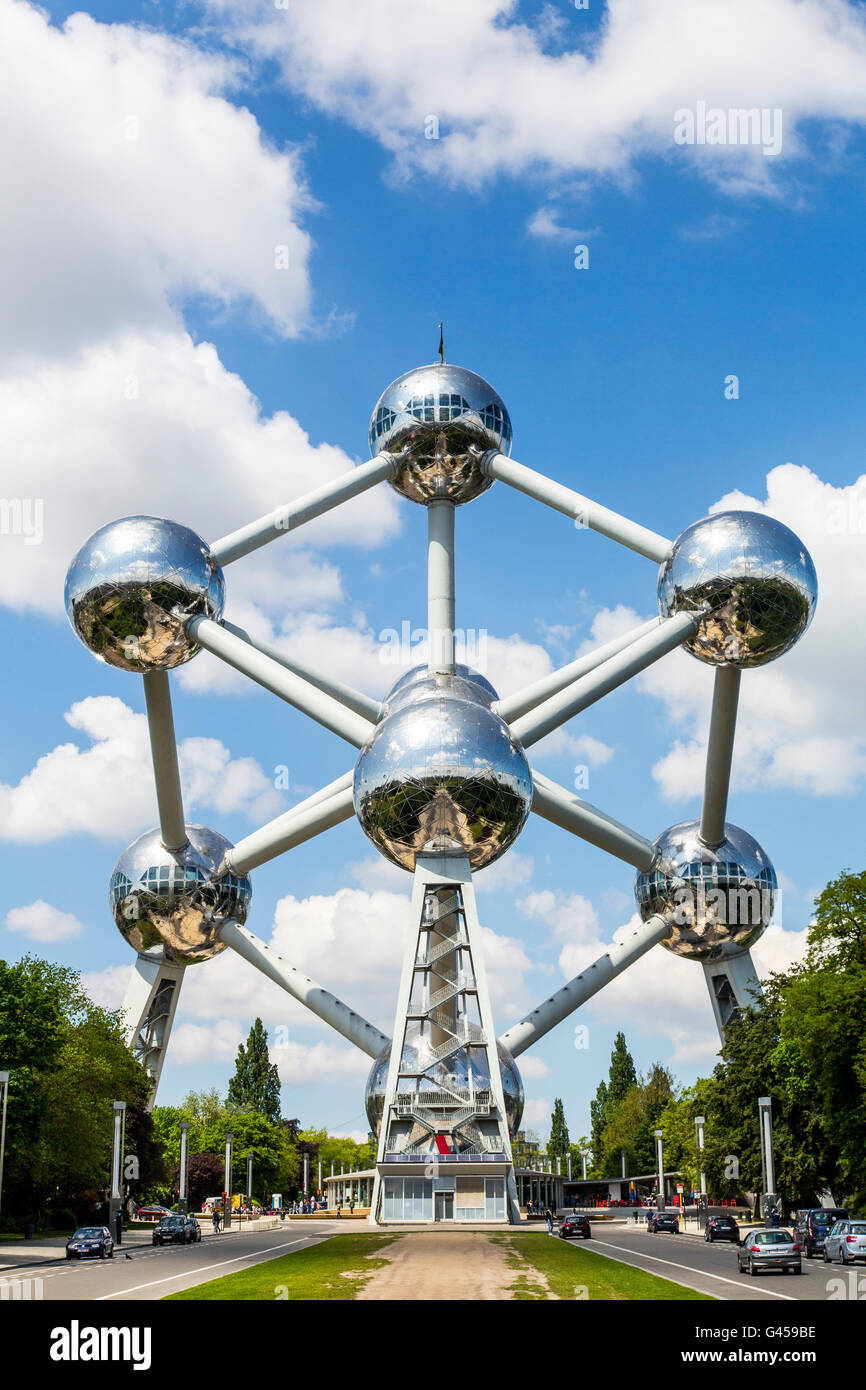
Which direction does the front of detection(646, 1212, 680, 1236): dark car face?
away from the camera

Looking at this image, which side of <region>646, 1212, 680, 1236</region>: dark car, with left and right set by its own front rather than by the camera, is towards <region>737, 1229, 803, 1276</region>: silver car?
back

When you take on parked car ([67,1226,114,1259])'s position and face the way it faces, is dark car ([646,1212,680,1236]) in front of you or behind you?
behind

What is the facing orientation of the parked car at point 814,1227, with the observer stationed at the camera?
facing away from the viewer and to the left of the viewer

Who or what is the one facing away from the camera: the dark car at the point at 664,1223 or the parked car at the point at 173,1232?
the dark car

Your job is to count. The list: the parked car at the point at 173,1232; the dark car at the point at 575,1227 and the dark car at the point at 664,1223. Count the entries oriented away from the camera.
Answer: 2

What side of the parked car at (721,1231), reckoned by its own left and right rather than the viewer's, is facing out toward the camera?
back

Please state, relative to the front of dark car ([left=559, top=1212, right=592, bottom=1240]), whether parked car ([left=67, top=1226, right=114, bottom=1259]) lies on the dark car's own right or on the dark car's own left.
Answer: on the dark car's own left

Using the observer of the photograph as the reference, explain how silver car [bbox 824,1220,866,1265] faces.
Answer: facing away from the viewer and to the left of the viewer

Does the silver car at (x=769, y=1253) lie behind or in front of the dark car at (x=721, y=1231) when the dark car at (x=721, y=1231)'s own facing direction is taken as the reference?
behind

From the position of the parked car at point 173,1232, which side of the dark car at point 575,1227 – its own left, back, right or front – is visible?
left

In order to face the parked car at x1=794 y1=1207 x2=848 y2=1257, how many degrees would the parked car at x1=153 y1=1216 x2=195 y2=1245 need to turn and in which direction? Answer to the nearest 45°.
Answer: approximately 90° to its left

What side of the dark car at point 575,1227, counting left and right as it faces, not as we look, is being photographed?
back

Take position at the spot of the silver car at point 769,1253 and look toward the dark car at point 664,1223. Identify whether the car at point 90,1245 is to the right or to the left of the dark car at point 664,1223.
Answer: left

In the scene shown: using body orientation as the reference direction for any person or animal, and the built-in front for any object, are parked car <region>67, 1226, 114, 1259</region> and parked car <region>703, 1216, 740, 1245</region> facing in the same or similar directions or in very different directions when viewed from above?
very different directions
